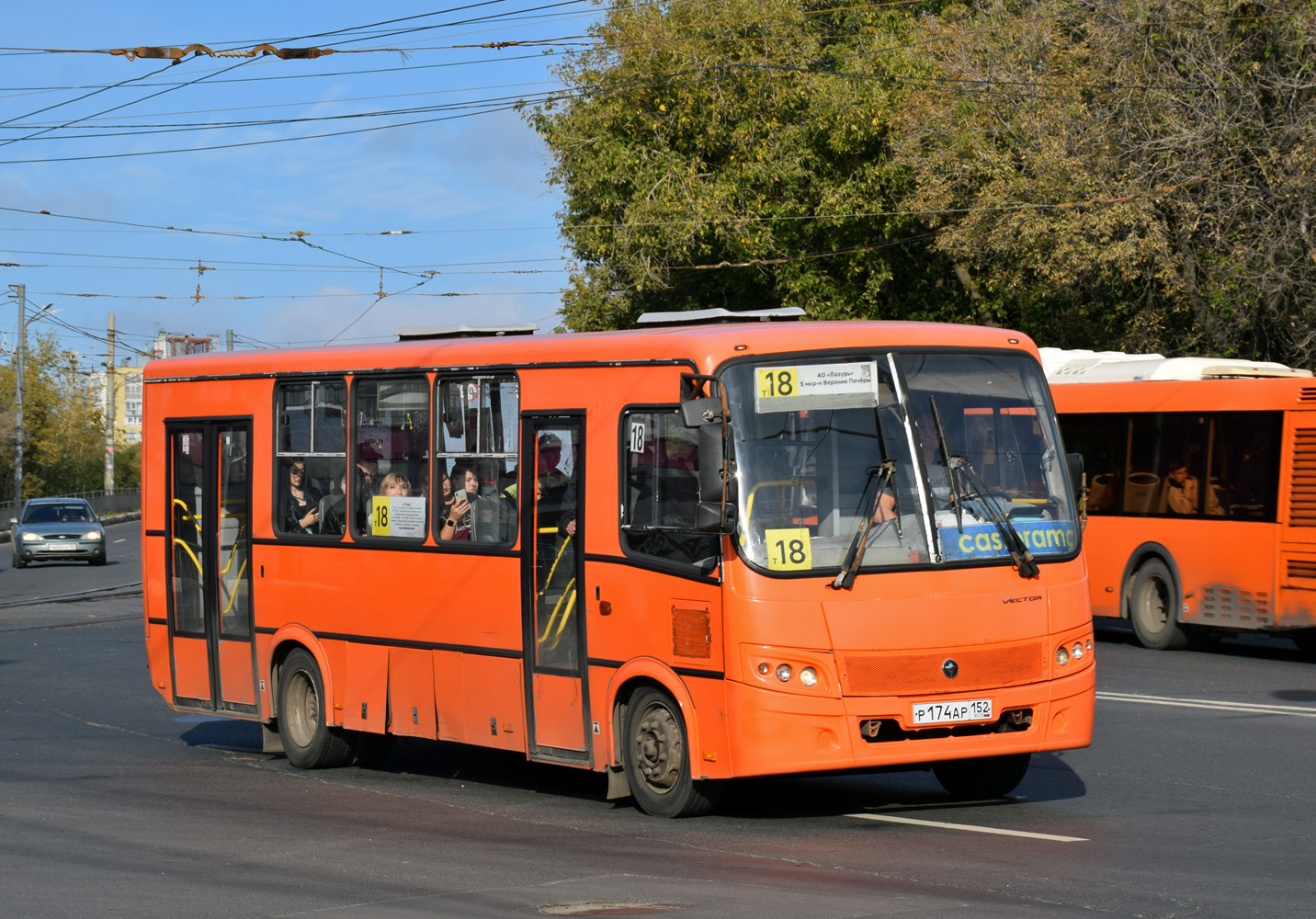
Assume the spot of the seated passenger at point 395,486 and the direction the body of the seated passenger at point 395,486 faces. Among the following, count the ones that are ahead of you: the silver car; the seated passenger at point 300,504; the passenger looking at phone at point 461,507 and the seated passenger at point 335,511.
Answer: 1

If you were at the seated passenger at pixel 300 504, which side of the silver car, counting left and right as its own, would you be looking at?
front

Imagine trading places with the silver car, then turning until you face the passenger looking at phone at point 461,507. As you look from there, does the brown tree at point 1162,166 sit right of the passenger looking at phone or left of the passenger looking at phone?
left

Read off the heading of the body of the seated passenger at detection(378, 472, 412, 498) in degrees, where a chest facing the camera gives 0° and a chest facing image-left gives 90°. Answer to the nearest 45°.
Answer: approximately 315°

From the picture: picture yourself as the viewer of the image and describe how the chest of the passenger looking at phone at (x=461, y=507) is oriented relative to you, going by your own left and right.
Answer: facing the viewer and to the right of the viewer

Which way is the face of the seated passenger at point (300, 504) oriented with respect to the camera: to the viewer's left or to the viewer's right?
to the viewer's right

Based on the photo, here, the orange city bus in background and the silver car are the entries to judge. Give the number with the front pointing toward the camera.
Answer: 1

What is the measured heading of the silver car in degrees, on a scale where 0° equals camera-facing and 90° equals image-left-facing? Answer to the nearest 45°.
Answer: approximately 0°
